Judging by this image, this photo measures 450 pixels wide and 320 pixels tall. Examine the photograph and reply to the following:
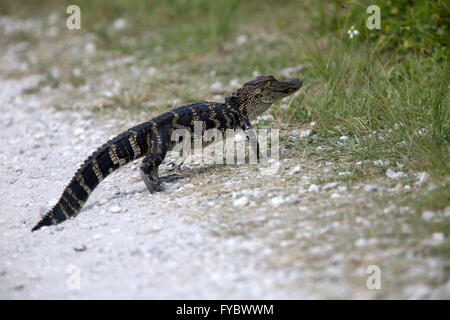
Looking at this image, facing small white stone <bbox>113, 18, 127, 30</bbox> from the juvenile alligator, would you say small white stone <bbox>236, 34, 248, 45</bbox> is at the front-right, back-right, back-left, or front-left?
front-right

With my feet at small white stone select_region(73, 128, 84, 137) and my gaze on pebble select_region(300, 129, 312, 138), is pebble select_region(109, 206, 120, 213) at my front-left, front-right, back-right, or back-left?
front-right

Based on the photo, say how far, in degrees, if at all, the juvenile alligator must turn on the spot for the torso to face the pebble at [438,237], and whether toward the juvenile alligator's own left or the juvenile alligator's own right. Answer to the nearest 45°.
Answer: approximately 45° to the juvenile alligator's own right

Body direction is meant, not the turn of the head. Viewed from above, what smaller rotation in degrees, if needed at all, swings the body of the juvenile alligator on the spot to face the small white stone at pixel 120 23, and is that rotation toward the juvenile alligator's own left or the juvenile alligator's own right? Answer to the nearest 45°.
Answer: approximately 90° to the juvenile alligator's own left

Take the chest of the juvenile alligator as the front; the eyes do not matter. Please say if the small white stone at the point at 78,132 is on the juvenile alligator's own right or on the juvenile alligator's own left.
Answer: on the juvenile alligator's own left

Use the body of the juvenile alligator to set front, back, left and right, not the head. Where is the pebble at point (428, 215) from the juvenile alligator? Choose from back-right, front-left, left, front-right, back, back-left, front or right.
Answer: front-right

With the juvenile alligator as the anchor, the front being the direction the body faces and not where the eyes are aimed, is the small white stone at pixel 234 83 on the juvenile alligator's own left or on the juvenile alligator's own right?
on the juvenile alligator's own left

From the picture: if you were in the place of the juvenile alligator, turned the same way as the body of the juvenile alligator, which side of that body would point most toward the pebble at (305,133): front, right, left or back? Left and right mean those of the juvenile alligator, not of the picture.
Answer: front

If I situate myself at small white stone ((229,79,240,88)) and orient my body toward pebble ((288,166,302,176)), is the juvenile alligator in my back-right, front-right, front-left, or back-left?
front-right

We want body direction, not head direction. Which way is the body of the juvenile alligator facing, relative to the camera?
to the viewer's right
